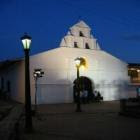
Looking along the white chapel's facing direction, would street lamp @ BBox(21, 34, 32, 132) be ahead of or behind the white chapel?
ahead

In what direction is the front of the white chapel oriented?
toward the camera
